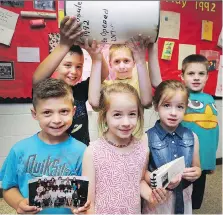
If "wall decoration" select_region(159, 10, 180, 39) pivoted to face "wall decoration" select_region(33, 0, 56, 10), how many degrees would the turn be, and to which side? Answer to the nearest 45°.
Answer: approximately 45° to its right

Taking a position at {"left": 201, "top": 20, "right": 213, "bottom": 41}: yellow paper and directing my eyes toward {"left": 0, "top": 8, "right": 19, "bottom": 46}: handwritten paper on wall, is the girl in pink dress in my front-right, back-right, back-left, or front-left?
front-left

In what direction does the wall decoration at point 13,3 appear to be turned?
toward the camera

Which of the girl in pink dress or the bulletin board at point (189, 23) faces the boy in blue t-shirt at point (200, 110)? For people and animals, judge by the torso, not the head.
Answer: the bulletin board

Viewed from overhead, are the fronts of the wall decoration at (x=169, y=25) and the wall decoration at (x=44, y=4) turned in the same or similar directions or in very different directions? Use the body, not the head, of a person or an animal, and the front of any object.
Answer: same or similar directions

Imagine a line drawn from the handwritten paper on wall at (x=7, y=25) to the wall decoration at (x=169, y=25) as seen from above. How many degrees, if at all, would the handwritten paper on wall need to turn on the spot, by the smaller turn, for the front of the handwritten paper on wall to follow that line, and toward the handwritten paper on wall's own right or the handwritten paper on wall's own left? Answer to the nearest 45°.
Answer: approximately 90° to the handwritten paper on wall's own left

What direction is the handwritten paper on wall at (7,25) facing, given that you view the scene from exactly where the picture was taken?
facing the viewer

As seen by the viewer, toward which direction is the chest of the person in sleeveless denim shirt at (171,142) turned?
toward the camera

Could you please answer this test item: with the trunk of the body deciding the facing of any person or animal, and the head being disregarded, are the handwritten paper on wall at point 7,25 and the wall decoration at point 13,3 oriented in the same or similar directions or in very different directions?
same or similar directions

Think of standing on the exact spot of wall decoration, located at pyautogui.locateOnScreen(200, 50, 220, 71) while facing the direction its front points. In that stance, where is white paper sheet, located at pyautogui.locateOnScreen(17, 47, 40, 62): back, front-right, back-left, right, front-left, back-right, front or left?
front-right

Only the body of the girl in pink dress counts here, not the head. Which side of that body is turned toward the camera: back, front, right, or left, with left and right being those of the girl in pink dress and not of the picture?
front
